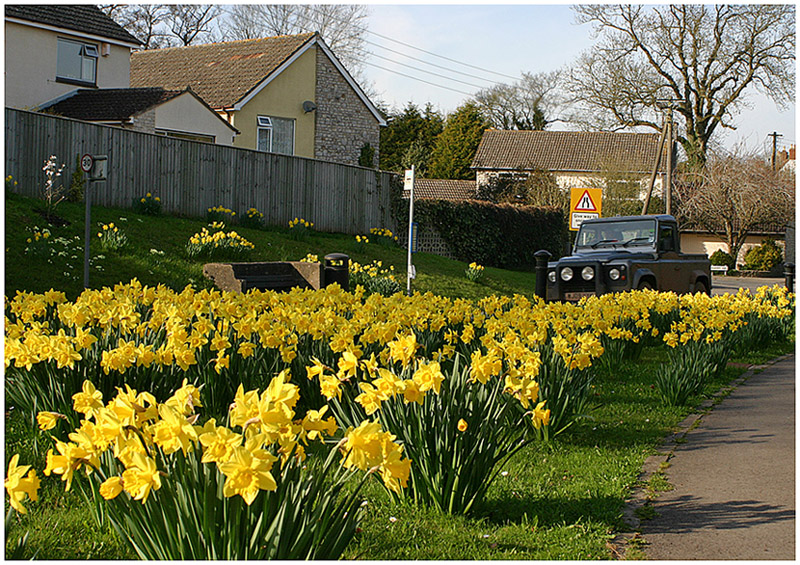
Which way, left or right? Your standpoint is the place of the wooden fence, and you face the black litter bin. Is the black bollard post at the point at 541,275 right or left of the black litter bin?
left

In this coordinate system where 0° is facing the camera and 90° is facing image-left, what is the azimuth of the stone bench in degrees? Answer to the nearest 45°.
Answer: approximately 0°

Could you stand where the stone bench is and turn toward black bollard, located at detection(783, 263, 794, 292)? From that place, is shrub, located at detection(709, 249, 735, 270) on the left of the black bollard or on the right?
left

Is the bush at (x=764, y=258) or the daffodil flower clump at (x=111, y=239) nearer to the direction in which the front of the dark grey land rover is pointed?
the daffodil flower clump

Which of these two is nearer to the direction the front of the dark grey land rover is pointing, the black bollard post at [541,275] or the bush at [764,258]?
the black bollard post

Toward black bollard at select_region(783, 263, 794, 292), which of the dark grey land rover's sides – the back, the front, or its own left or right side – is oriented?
back

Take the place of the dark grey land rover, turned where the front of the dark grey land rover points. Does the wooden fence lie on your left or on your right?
on your right

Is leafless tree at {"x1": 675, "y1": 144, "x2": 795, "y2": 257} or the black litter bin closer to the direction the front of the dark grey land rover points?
the black litter bin

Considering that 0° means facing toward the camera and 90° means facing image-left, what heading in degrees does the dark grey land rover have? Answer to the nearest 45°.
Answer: approximately 45°

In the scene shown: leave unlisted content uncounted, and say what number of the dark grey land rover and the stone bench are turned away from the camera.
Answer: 0

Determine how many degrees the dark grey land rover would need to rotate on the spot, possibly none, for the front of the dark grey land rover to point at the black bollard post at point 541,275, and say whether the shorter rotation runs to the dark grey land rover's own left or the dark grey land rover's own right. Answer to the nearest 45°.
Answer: approximately 45° to the dark grey land rover's own right
